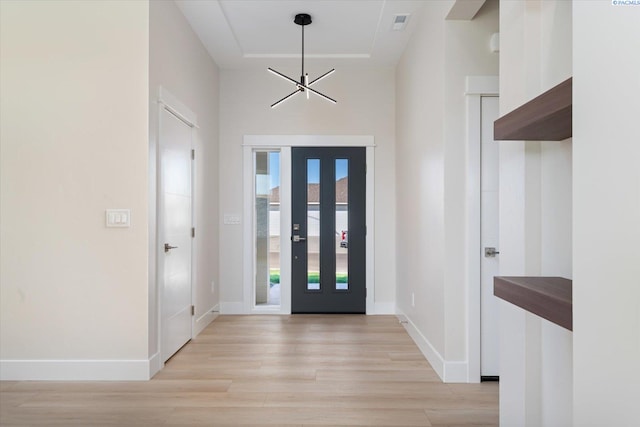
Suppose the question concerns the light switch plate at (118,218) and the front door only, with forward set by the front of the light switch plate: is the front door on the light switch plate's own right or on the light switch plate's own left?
on the light switch plate's own left

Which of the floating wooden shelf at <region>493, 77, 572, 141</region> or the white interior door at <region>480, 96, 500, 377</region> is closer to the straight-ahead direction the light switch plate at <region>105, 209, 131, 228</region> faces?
the floating wooden shelf

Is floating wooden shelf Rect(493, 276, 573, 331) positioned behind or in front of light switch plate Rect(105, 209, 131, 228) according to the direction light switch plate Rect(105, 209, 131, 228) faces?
in front

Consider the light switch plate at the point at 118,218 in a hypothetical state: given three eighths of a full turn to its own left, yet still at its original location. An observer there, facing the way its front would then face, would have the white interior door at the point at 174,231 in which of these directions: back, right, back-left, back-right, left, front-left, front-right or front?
front

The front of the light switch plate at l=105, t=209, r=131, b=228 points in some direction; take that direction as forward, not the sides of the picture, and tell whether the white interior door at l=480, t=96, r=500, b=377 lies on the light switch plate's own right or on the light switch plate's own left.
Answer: on the light switch plate's own left

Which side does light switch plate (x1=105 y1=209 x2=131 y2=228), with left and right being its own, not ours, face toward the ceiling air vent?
left

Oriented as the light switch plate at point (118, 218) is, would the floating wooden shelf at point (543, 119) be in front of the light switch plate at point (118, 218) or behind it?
in front
